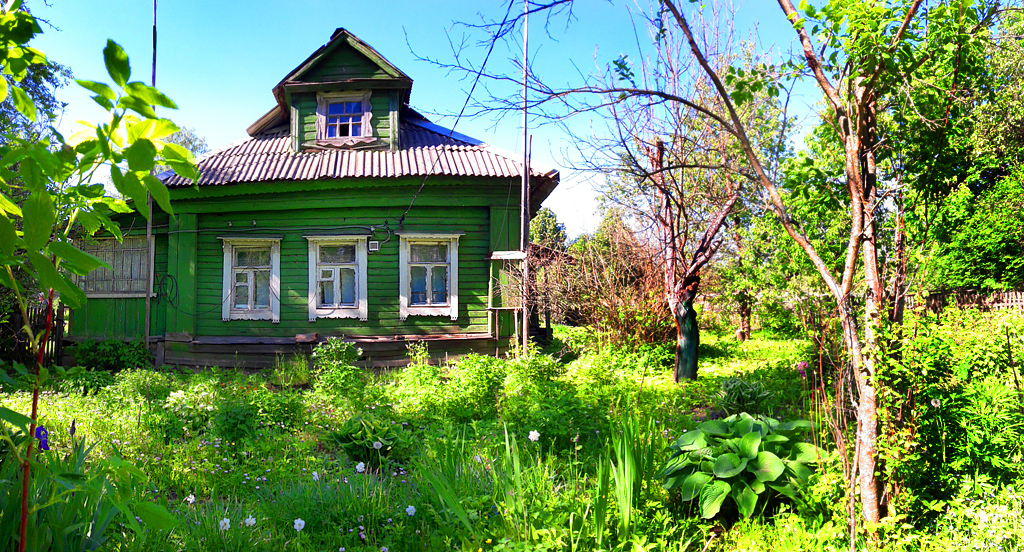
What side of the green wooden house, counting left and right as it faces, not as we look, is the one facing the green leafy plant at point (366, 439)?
front

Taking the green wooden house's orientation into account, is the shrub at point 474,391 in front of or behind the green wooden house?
in front

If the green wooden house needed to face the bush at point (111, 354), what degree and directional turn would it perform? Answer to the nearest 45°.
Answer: approximately 90° to its right

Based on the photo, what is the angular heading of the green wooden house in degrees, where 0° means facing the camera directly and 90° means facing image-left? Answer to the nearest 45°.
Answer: approximately 0°

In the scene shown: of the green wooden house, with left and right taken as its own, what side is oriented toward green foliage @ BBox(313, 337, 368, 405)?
front

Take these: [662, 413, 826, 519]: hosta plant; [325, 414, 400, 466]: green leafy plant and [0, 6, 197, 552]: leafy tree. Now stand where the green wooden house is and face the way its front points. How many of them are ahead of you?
3

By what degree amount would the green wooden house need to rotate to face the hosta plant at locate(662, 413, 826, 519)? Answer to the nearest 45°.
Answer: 0° — it already faces it

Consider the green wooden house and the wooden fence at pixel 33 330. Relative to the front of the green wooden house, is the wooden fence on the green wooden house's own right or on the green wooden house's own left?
on the green wooden house's own right

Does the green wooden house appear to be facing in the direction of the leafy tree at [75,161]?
yes
